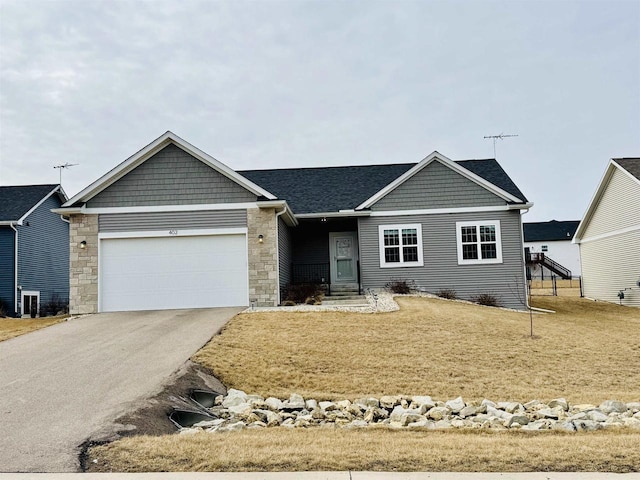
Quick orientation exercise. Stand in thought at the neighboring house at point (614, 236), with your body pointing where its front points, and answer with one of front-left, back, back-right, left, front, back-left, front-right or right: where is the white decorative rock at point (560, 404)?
front-right

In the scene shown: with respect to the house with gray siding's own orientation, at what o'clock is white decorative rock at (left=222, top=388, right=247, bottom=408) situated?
The white decorative rock is roughly at 12 o'clock from the house with gray siding.

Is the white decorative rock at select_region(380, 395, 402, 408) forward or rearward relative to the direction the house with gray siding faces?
forward

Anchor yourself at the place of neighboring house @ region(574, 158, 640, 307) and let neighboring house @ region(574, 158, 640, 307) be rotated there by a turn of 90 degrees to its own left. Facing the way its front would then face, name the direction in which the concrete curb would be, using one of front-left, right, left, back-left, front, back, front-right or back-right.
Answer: back-right

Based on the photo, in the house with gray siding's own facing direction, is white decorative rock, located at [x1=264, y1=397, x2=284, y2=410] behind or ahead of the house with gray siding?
ahead

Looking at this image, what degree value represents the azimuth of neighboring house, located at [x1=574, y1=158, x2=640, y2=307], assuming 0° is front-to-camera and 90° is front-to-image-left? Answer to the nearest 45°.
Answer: approximately 315°

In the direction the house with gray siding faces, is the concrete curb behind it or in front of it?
in front

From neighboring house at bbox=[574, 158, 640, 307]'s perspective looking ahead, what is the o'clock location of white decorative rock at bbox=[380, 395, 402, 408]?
The white decorative rock is roughly at 2 o'clock from the neighboring house.

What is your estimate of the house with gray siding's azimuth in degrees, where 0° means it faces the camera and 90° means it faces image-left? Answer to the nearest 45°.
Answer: approximately 0°

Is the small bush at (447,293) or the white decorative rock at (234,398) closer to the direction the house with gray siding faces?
the white decorative rock

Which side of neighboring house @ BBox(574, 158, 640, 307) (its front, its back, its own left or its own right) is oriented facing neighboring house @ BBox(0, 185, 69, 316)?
right

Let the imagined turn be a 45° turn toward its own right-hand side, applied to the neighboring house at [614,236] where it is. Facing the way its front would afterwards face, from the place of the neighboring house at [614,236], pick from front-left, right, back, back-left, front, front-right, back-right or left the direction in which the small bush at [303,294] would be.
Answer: front-right
